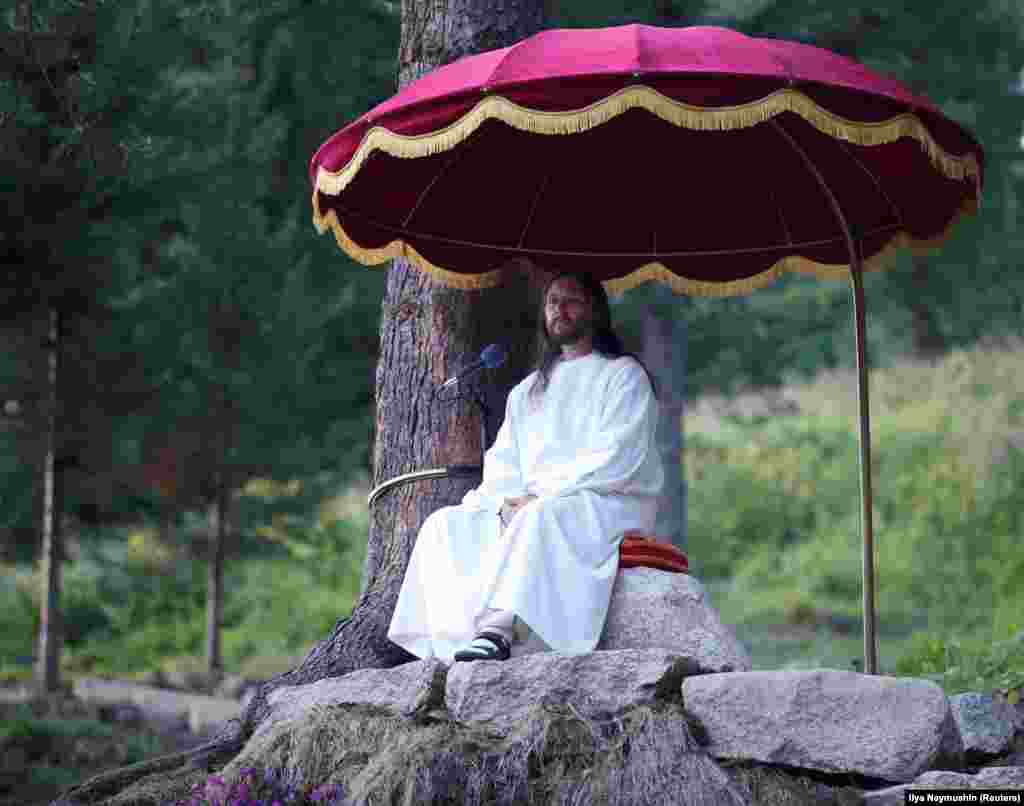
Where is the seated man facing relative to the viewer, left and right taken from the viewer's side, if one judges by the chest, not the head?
facing the viewer and to the left of the viewer

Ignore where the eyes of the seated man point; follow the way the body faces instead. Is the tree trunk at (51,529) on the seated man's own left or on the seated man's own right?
on the seated man's own right

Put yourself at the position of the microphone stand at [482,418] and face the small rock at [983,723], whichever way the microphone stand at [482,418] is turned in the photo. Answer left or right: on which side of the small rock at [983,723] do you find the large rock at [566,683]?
right

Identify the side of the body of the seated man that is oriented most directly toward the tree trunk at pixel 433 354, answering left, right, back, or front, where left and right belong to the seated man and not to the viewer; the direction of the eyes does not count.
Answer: right

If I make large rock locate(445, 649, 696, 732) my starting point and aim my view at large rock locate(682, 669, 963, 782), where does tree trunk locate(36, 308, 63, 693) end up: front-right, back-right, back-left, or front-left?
back-left

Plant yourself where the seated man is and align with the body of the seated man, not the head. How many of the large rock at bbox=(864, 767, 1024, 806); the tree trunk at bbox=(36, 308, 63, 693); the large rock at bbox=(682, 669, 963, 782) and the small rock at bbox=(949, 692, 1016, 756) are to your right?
1

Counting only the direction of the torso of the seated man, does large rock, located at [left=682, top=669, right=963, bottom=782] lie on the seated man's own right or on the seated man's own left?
on the seated man's own left

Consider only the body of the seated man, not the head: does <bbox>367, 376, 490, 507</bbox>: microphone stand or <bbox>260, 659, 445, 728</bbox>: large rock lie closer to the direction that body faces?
the large rock

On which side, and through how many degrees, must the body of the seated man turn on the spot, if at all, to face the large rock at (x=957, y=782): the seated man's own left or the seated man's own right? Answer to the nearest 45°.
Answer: approximately 90° to the seated man's own left

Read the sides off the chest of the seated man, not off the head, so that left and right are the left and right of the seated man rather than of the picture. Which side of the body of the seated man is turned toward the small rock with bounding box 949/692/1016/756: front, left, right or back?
left

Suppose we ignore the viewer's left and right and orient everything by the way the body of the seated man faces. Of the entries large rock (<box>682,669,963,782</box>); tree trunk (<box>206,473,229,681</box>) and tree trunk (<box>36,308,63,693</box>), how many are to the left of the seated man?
1
